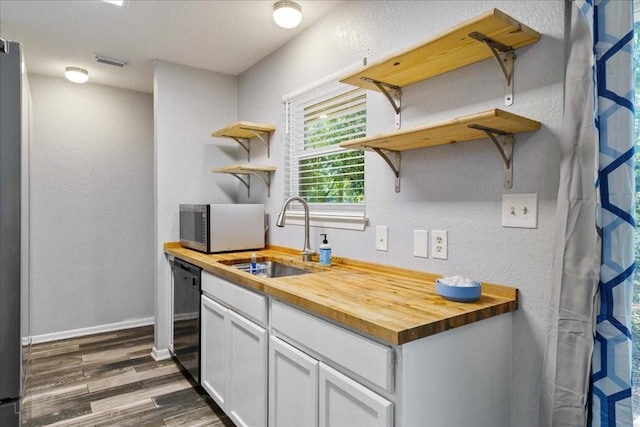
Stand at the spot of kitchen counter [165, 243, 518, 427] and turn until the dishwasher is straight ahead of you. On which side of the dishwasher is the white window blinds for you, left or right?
right

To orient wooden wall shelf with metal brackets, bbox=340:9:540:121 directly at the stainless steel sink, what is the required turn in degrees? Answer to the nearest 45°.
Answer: approximately 90° to its right

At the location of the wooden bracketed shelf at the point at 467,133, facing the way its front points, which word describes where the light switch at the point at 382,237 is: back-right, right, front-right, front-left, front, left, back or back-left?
right

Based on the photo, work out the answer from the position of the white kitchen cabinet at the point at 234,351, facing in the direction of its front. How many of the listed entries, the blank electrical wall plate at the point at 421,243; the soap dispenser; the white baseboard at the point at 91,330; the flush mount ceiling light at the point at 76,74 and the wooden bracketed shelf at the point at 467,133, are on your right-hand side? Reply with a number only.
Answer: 2

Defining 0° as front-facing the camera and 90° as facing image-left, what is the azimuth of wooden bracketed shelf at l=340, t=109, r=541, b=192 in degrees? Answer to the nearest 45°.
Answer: approximately 45°

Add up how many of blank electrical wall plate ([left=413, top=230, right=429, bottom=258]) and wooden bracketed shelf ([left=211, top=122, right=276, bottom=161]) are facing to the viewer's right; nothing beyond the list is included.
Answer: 0

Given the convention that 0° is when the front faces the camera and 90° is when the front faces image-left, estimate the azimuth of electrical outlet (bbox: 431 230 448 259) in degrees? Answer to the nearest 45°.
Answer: approximately 45°

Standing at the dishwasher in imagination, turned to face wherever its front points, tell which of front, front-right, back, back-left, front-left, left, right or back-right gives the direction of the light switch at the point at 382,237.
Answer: back-left

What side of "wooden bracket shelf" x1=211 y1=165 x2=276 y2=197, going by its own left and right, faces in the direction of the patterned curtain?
left

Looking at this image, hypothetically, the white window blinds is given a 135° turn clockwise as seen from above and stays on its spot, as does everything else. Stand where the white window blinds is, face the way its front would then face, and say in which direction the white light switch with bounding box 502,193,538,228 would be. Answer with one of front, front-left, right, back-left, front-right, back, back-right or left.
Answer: back-right
